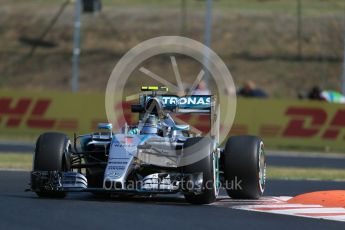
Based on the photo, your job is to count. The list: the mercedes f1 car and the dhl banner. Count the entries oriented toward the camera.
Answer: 2

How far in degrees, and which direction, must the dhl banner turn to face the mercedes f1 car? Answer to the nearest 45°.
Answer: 0° — it already faces it

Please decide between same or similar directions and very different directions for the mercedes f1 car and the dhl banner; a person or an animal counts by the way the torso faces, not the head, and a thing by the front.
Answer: same or similar directions

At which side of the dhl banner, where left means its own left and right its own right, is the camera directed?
front

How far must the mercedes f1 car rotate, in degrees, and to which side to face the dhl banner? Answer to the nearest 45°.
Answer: approximately 180°
